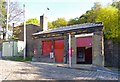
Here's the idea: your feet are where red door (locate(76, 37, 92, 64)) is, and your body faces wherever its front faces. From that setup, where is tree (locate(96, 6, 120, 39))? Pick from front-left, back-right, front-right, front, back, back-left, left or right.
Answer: back-left

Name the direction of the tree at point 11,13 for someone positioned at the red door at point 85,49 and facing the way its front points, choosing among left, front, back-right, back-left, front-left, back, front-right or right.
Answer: back-right

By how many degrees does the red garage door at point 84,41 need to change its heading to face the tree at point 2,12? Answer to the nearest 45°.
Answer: approximately 135° to its right

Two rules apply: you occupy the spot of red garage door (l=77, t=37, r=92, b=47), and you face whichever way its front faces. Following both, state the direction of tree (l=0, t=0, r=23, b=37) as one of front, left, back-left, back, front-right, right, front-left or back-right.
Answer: back-right

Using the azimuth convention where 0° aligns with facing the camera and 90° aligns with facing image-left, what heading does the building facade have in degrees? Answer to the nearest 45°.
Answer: approximately 45°

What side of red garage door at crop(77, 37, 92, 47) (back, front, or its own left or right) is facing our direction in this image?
front

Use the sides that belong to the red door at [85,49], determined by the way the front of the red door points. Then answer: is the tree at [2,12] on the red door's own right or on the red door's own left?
on the red door's own right

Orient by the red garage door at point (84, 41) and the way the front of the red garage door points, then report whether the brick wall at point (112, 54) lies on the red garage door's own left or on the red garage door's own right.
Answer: on the red garage door's own left

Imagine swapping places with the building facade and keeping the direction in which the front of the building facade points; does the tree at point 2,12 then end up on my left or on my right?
on my right
